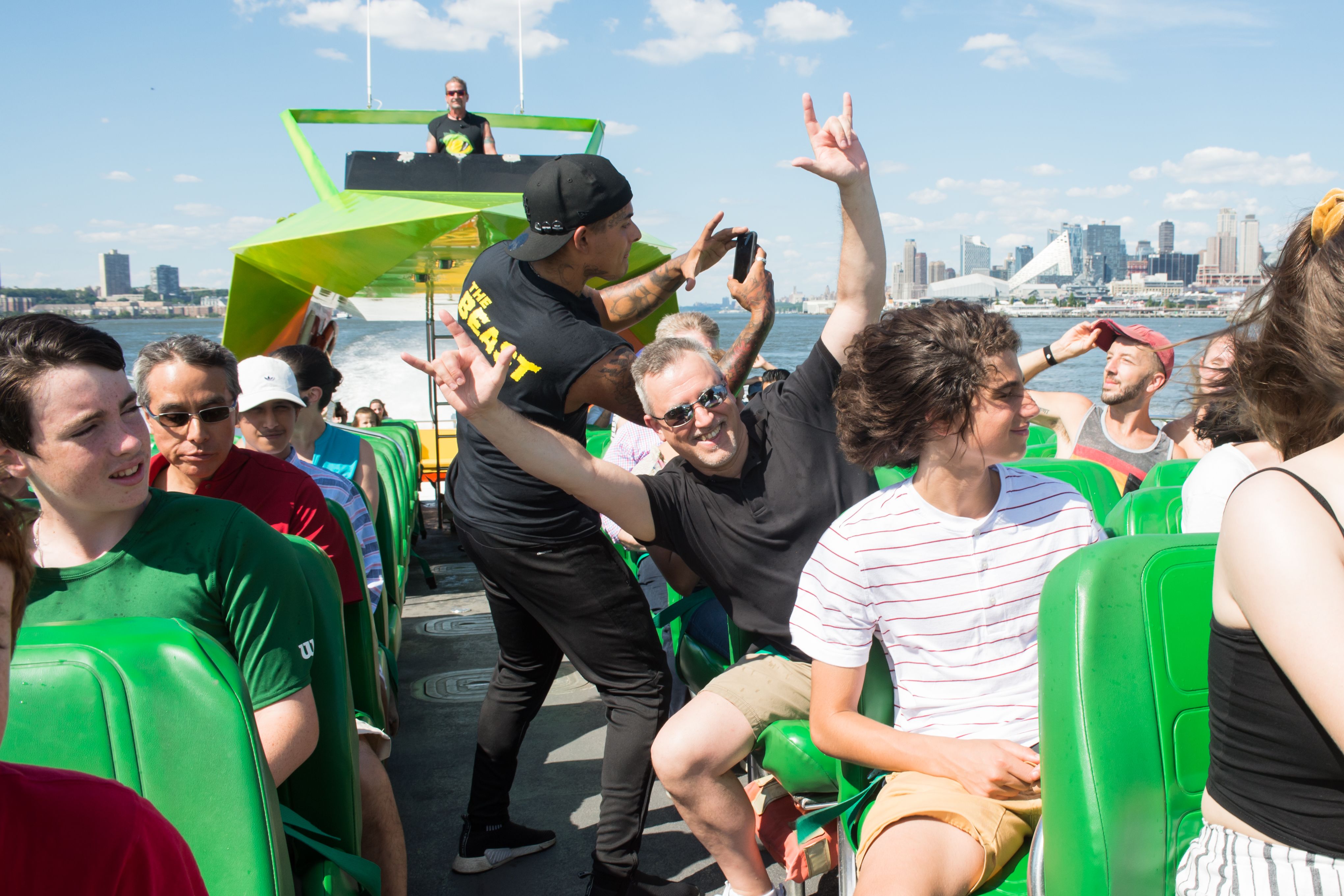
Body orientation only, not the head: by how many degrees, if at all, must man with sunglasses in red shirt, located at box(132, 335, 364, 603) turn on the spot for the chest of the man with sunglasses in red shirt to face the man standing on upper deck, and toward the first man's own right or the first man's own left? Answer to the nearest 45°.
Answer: approximately 180°

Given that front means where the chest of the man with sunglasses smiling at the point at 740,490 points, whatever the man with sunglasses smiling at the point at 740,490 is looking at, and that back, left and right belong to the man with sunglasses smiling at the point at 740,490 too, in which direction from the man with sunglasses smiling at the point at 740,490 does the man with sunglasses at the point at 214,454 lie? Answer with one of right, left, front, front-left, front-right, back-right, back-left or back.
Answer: right

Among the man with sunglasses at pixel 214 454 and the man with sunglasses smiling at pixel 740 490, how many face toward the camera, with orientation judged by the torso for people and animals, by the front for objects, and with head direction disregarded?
2

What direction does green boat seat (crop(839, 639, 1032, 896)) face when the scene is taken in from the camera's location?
facing the viewer and to the right of the viewer

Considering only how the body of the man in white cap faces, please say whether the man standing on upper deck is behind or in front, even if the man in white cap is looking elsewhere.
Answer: behind

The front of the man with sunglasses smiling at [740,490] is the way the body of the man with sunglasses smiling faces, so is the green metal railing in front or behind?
behind

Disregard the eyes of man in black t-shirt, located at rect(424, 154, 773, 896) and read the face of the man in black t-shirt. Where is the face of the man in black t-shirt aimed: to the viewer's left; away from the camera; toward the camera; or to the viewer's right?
to the viewer's right

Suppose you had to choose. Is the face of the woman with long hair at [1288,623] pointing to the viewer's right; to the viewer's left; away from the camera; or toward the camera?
away from the camera
